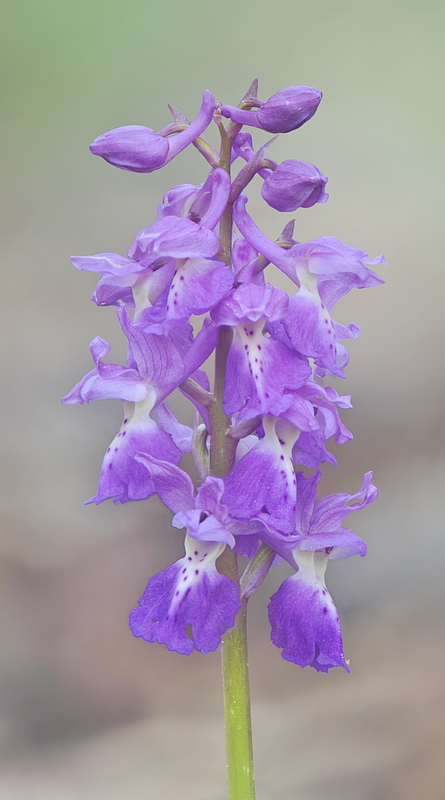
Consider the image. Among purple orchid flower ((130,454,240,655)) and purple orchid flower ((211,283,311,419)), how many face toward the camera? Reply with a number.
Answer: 2

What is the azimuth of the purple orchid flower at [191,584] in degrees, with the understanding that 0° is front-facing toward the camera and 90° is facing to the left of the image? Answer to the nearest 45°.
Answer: approximately 0°
